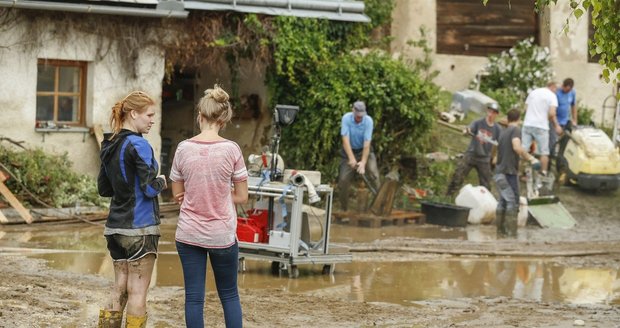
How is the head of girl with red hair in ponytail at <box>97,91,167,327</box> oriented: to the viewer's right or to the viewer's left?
to the viewer's right

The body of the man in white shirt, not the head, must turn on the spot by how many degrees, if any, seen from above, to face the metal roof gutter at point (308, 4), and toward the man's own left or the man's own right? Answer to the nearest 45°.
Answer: approximately 135° to the man's own left

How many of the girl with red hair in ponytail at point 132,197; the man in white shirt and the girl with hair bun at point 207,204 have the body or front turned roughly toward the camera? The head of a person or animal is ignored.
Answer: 0

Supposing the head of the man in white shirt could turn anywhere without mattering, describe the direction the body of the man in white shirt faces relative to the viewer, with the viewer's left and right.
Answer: facing away from the viewer and to the right of the viewer

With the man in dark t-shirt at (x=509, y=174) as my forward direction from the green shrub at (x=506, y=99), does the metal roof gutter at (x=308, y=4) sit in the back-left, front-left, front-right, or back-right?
front-right

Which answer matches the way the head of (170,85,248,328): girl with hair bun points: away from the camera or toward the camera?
away from the camera

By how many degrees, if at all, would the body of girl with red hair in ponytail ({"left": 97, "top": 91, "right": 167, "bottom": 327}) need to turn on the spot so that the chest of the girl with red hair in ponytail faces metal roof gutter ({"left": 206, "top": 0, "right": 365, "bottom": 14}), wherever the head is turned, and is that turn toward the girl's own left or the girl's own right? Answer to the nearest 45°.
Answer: approximately 45° to the girl's own left

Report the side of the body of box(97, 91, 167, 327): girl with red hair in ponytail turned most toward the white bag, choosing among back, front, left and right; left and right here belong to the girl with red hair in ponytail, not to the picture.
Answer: front

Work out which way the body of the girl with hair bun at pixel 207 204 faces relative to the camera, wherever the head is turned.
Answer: away from the camera

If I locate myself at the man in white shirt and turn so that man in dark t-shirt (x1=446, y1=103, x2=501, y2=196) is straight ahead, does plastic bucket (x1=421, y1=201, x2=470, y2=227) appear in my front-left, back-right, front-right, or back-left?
front-left

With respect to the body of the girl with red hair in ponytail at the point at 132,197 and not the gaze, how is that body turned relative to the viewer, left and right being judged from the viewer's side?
facing away from the viewer and to the right of the viewer

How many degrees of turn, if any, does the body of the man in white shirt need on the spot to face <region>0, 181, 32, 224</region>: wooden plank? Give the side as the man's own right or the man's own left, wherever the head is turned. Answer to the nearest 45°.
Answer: approximately 180°

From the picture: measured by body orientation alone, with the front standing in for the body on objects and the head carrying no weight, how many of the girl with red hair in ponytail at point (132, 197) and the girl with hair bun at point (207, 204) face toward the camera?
0

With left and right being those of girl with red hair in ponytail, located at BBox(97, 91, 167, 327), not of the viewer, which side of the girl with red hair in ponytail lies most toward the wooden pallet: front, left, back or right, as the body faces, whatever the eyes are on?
front
